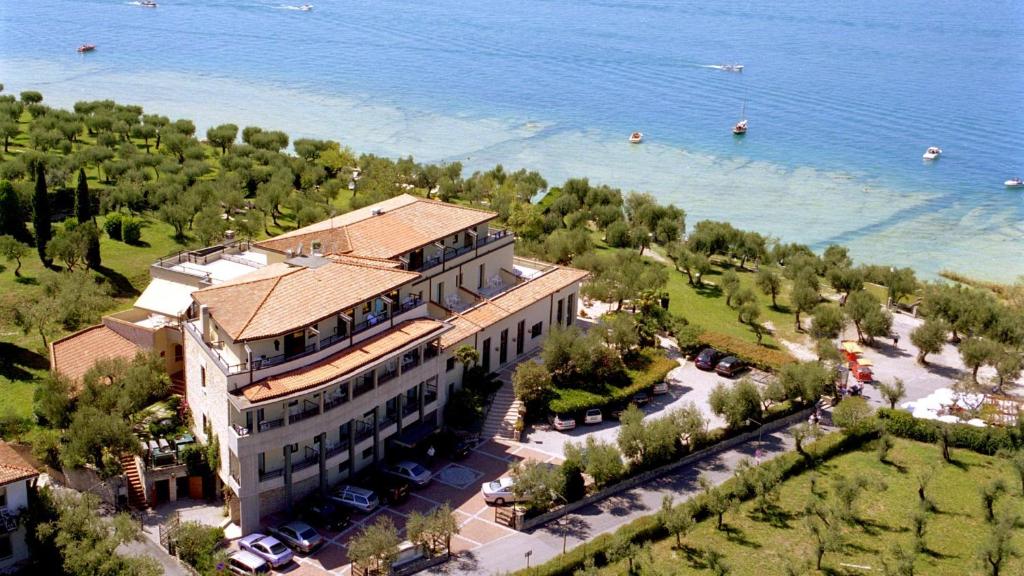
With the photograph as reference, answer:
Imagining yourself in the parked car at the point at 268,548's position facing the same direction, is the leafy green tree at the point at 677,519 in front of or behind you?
behind

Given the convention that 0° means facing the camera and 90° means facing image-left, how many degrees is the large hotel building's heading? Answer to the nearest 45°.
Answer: approximately 315°

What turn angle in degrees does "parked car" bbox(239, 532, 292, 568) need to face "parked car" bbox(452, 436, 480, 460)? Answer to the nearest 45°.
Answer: approximately 90° to its right

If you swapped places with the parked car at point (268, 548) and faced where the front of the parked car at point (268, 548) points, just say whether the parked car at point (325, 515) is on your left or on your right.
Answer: on your right

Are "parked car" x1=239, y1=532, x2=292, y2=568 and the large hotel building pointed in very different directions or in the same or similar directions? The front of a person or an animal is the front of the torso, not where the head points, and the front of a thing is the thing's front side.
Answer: very different directions

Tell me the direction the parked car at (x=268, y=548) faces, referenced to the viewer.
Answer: facing away from the viewer and to the left of the viewer

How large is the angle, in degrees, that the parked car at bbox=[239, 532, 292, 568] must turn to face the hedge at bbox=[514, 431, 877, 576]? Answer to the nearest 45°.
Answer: approximately 135° to its right

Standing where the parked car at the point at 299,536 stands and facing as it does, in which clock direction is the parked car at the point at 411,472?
the parked car at the point at 411,472 is roughly at 3 o'clock from the parked car at the point at 299,536.

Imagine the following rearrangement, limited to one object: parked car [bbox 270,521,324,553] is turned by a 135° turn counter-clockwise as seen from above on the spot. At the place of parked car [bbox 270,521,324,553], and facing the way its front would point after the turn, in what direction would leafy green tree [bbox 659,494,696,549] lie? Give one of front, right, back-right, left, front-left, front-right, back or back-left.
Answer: left

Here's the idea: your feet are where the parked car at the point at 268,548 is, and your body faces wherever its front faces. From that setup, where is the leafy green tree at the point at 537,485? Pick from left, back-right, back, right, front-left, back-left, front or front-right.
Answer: back-right
